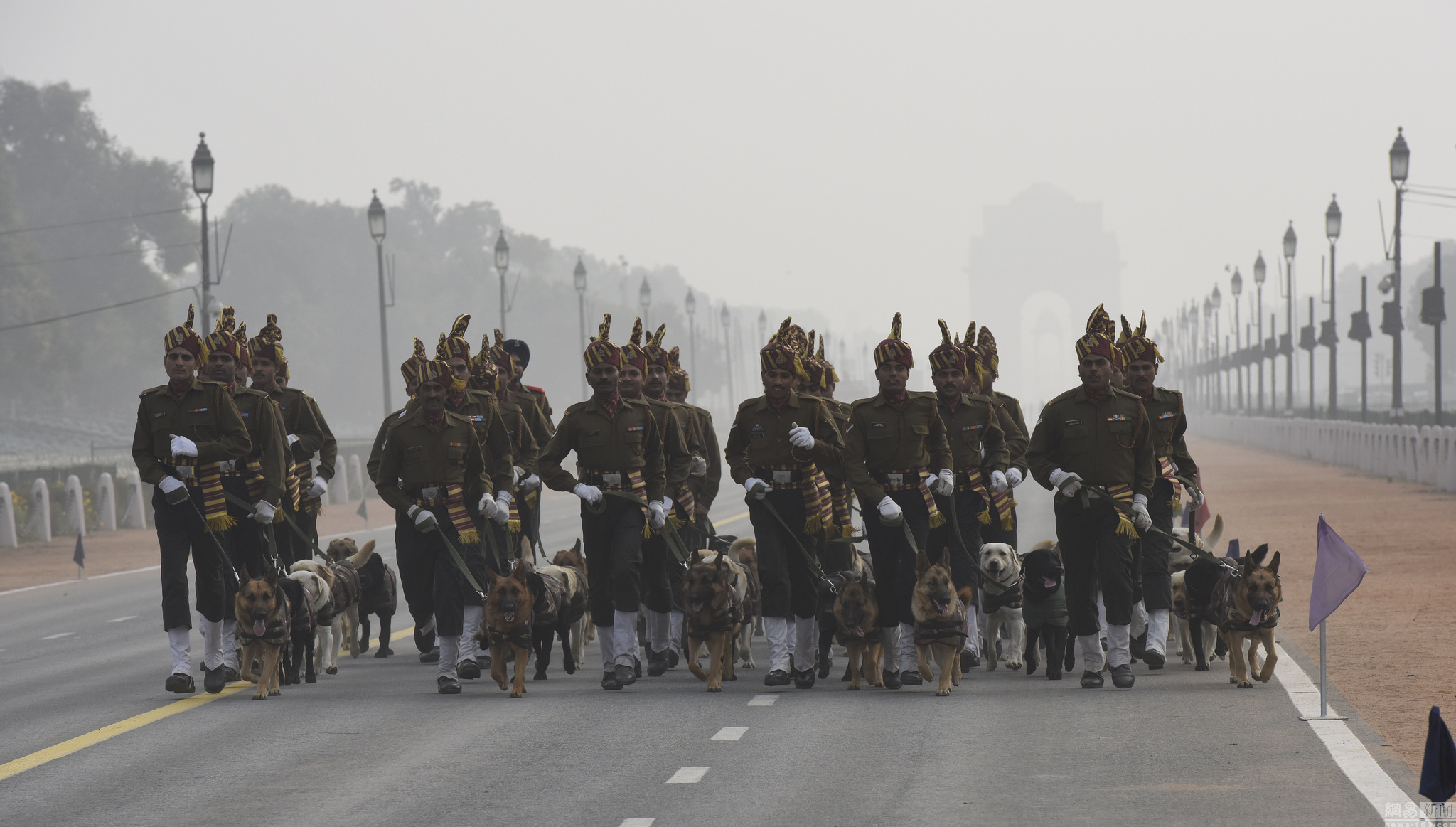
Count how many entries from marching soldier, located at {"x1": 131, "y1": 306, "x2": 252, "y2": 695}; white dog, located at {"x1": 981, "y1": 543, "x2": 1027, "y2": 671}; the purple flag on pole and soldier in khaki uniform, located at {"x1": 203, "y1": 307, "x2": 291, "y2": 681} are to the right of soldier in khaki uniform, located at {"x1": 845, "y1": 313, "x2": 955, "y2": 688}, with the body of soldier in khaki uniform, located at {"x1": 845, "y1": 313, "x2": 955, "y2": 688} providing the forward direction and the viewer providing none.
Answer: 2

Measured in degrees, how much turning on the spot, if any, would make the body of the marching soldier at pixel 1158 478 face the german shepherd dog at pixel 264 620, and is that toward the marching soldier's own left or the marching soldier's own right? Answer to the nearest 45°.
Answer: approximately 45° to the marching soldier's own right

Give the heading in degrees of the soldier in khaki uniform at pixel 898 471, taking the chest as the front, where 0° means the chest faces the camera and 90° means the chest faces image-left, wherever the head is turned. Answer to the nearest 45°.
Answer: approximately 0°

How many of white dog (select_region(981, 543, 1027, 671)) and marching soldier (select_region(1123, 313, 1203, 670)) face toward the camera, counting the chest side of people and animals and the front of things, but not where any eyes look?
2

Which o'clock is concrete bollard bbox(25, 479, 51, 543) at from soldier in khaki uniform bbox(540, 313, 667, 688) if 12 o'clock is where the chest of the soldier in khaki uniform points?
The concrete bollard is roughly at 5 o'clock from the soldier in khaki uniform.

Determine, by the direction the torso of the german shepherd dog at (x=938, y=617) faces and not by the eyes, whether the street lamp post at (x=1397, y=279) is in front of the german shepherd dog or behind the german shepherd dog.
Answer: behind

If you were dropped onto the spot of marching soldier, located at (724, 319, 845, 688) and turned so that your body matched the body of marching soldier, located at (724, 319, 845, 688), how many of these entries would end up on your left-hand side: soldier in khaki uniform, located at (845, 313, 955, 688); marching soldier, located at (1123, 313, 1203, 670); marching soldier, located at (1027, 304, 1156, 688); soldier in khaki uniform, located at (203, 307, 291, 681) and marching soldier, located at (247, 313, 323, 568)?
3

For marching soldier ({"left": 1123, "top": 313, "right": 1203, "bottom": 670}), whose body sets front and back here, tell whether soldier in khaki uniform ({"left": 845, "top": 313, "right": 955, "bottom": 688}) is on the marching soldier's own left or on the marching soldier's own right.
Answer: on the marching soldier's own right

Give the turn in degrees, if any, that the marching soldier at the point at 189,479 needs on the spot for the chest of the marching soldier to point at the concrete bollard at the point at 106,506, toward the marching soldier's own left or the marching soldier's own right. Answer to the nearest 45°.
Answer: approximately 180°
